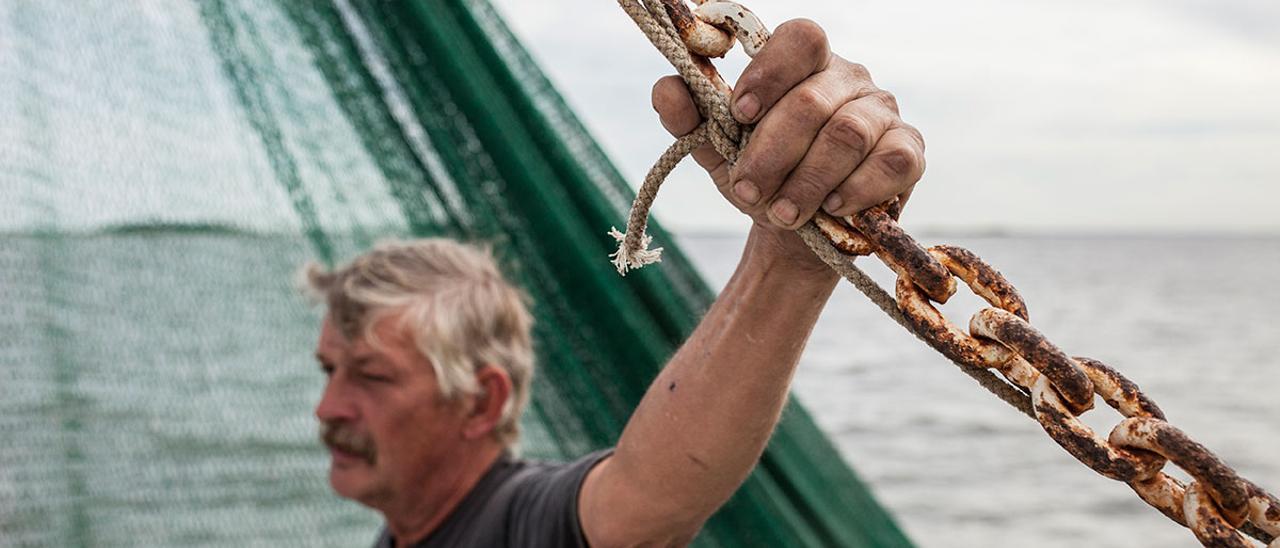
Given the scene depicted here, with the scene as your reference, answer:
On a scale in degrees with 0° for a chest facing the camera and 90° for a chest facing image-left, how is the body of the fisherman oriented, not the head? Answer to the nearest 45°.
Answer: approximately 45°
